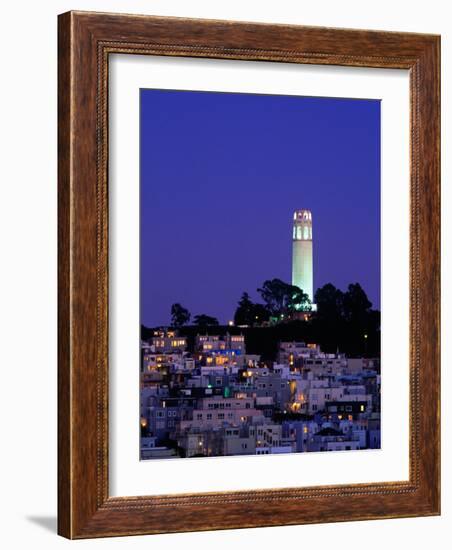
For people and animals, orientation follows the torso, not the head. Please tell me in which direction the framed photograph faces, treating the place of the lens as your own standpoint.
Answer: facing the viewer and to the right of the viewer
